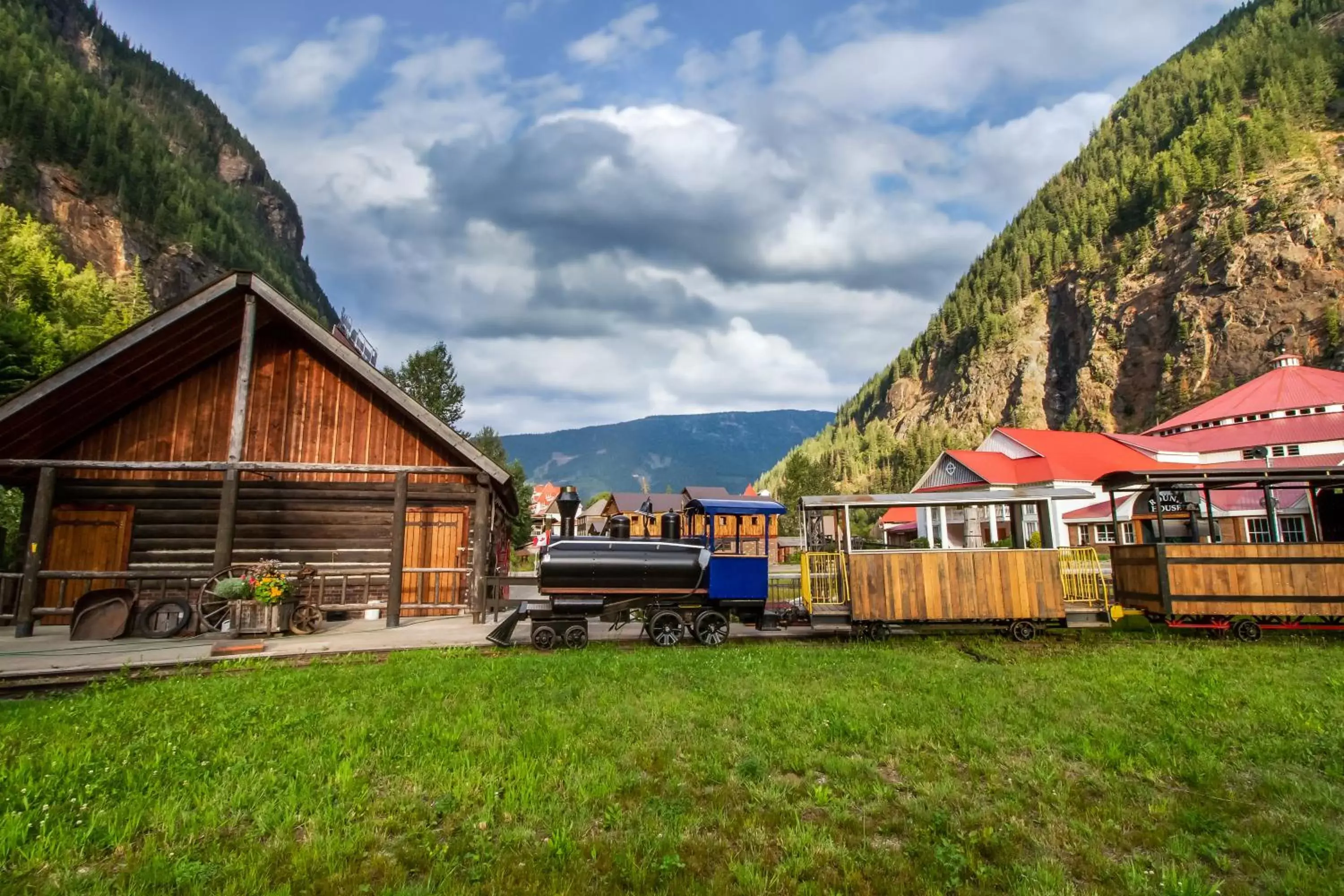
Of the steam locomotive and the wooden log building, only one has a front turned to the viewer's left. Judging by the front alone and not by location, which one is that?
the steam locomotive

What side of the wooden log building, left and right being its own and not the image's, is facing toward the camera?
front

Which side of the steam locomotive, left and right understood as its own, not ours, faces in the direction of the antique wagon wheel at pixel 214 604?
front

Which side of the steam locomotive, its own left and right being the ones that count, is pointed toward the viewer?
left

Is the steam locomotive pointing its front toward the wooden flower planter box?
yes

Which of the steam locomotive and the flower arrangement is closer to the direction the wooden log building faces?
the flower arrangement

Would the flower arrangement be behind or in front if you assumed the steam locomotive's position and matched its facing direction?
in front

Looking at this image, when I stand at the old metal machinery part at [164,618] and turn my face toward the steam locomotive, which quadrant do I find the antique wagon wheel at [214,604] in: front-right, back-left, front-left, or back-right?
front-left

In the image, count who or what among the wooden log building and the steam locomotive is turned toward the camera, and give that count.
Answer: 1

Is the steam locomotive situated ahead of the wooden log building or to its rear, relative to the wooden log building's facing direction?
ahead

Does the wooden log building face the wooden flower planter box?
yes

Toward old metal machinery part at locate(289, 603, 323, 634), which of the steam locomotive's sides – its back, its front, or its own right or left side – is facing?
front
